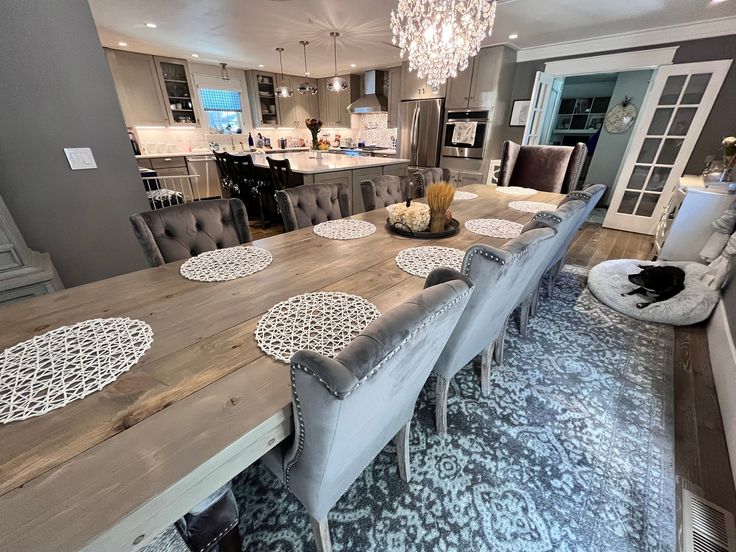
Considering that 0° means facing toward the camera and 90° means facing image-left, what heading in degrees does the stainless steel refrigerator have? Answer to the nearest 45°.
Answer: approximately 45°

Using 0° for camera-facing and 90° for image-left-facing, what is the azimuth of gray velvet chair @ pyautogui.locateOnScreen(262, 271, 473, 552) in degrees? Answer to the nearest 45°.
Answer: approximately 135°

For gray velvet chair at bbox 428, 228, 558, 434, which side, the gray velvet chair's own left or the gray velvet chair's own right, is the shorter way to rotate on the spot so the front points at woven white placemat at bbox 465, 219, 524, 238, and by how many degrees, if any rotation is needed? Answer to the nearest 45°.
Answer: approximately 45° to the gray velvet chair's own right

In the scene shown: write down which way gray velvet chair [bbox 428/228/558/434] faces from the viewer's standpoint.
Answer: facing away from the viewer and to the left of the viewer

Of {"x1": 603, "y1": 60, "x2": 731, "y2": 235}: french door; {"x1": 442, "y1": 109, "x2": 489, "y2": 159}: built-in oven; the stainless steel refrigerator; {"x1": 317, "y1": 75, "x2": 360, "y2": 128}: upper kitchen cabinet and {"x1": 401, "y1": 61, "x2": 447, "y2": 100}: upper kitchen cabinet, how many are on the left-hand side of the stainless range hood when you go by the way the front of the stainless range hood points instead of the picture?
4

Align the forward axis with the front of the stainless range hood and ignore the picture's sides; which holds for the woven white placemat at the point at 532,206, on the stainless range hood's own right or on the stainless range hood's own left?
on the stainless range hood's own left

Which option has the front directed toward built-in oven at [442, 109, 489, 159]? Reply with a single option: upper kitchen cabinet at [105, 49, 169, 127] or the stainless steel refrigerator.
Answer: the upper kitchen cabinet

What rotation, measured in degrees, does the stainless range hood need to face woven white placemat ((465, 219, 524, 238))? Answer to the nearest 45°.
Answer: approximately 45° to its left

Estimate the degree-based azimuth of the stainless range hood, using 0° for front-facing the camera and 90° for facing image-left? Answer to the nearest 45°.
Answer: approximately 45°

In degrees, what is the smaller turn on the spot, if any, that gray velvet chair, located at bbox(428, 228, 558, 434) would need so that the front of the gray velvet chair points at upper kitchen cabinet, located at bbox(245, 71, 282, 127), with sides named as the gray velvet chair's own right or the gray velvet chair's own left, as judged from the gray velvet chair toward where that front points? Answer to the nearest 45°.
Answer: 0° — it already faces it
